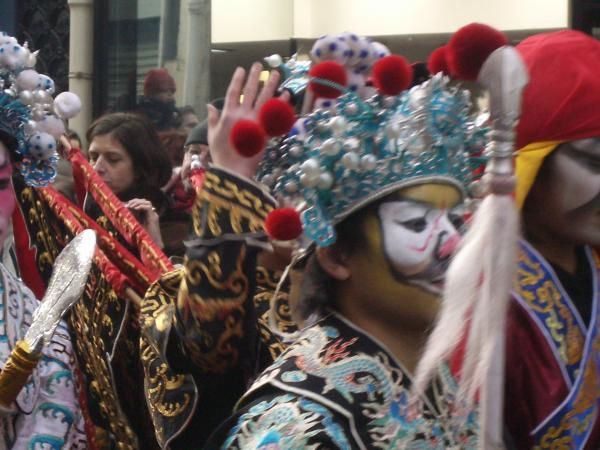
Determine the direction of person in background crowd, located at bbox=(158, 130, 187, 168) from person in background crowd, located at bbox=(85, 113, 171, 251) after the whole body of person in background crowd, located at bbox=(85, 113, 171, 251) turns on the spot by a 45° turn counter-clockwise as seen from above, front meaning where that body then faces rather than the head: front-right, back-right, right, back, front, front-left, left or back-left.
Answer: back

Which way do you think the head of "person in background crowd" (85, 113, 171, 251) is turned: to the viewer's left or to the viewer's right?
to the viewer's left

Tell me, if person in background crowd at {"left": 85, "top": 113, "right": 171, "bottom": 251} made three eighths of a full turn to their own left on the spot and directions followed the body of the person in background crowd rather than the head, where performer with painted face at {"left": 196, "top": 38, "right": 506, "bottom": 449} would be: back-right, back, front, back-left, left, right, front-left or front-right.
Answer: right

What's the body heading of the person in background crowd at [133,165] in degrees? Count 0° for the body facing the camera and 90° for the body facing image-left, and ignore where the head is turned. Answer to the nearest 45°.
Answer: approximately 45°

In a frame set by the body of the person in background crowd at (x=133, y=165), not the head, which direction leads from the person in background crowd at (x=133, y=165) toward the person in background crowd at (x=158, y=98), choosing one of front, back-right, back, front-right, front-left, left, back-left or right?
back-right

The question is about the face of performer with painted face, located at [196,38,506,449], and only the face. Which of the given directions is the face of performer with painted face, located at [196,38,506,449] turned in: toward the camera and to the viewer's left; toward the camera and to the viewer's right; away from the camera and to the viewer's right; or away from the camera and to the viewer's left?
toward the camera and to the viewer's right
